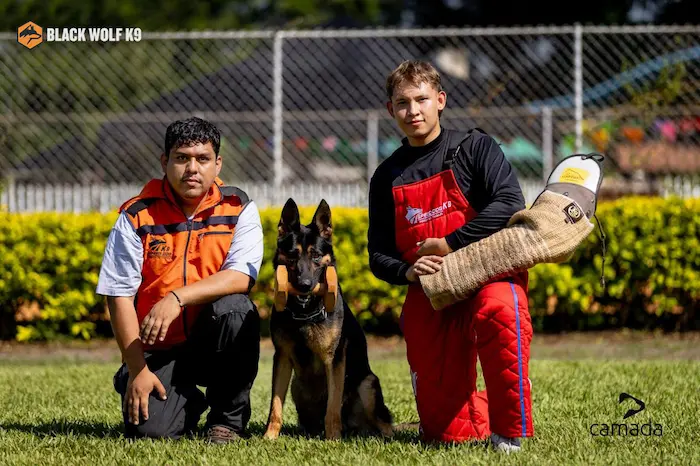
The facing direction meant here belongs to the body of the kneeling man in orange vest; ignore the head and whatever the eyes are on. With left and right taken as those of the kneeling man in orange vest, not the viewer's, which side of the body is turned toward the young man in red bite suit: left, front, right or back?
left

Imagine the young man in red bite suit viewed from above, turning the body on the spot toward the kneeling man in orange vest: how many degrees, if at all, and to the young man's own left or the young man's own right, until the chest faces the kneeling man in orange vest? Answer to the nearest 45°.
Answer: approximately 45° to the young man's own right

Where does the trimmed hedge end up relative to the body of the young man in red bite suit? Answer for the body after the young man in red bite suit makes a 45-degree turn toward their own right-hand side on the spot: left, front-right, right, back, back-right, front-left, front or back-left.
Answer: right

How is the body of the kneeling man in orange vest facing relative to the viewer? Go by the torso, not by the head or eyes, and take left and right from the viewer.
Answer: facing the viewer

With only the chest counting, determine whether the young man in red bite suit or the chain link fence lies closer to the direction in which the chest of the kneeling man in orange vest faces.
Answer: the young man in red bite suit

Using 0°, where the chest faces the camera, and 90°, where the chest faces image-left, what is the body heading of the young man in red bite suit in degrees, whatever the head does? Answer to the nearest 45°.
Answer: approximately 45°

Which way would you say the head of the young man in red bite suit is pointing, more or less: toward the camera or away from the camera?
toward the camera

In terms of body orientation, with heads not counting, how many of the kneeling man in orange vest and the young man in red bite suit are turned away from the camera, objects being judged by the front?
0

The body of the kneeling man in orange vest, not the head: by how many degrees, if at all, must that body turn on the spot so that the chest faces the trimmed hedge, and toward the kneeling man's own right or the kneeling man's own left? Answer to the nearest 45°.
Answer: approximately 180°

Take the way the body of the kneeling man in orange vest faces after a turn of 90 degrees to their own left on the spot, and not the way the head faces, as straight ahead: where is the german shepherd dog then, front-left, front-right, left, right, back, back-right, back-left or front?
front

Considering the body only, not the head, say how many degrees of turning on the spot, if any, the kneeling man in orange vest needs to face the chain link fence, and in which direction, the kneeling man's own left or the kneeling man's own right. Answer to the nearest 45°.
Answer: approximately 180°
